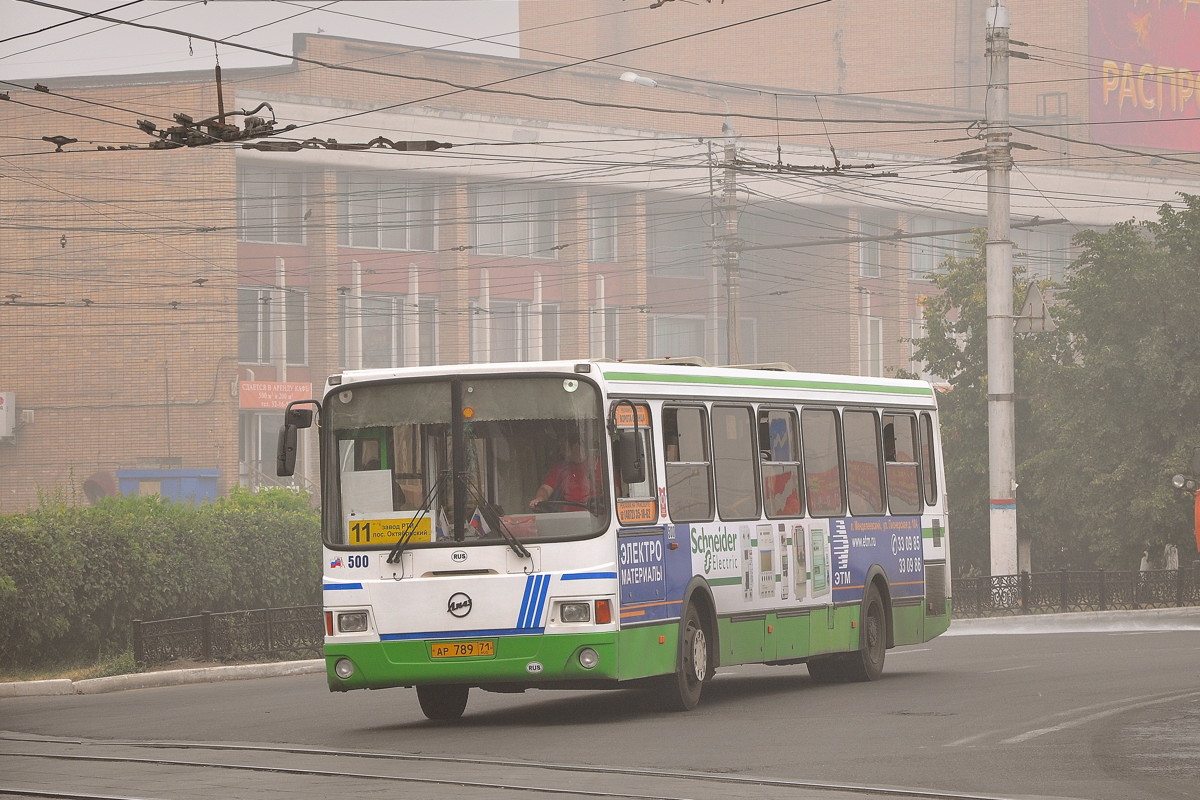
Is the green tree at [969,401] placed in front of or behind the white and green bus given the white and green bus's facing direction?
behind

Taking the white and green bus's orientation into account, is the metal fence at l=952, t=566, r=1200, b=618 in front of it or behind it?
behind

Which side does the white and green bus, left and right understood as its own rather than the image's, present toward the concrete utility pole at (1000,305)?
back

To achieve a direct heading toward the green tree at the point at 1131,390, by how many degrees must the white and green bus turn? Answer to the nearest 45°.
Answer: approximately 180°

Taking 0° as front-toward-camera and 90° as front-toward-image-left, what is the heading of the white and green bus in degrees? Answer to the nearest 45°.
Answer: approximately 45°

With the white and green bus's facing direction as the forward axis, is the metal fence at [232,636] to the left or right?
on its right

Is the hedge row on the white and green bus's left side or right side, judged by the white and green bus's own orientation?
on its right
